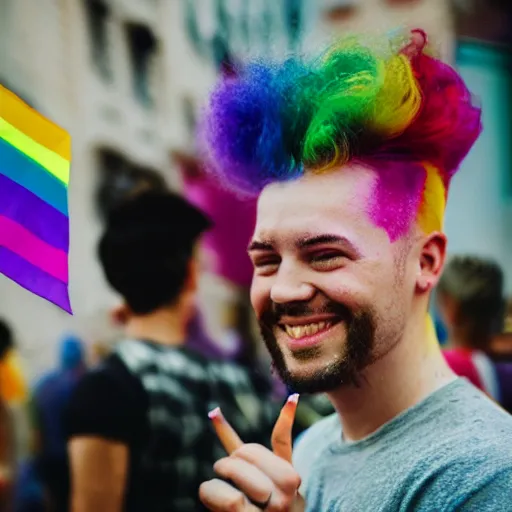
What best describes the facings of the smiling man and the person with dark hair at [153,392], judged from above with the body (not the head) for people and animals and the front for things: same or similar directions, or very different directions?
very different directions

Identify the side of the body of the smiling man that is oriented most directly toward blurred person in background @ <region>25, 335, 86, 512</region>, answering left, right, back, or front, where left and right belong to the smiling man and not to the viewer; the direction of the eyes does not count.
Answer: right

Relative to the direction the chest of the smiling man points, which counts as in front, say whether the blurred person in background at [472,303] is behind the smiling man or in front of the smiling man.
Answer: behind

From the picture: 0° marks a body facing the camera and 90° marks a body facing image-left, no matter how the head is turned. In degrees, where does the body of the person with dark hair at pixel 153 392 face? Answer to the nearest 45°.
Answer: approximately 225°

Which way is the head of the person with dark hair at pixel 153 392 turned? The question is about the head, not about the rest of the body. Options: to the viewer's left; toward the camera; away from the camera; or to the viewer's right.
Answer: away from the camera

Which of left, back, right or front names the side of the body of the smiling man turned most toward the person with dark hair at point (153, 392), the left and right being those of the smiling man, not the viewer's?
right

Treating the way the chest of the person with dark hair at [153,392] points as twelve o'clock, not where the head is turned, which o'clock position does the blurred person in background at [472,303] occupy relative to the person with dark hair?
The blurred person in background is roughly at 1 o'clock from the person with dark hair.

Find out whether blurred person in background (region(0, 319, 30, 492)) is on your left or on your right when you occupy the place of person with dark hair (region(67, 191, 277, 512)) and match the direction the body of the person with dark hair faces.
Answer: on your left

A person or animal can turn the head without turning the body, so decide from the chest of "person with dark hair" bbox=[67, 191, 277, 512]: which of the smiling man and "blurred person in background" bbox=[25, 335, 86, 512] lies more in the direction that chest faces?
the blurred person in background
